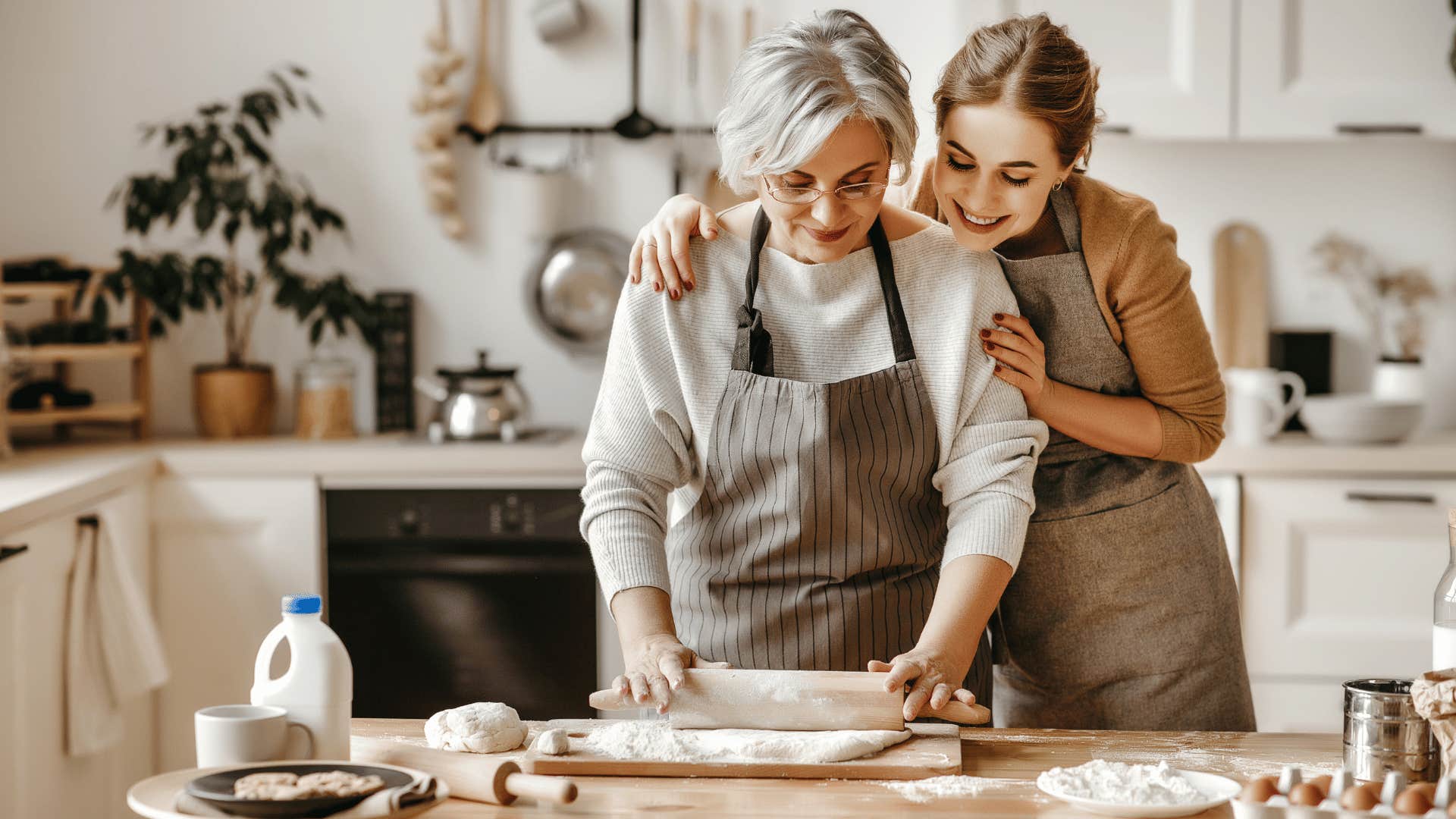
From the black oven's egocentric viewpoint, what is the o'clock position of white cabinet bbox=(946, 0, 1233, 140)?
The white cabinet is roughly at 9 o'clock from the black oven.

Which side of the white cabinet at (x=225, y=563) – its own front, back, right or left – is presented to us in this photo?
front

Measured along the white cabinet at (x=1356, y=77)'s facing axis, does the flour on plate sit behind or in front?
in front

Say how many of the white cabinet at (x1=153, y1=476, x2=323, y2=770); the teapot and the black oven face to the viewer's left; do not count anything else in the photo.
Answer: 1

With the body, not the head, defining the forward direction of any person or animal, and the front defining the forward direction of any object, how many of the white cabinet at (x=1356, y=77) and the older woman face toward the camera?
2

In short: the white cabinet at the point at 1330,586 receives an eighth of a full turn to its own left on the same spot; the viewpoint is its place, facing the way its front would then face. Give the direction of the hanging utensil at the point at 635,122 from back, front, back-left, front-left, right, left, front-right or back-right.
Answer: back-right

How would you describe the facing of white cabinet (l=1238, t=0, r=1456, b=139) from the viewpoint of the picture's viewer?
facing the viewer

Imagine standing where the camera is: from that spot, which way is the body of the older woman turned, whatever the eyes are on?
toward the camera

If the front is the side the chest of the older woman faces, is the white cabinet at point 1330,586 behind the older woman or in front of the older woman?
behind
